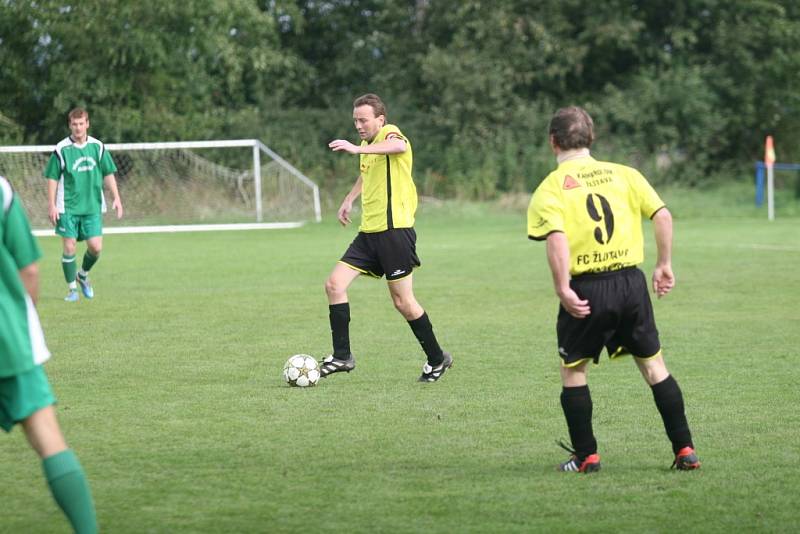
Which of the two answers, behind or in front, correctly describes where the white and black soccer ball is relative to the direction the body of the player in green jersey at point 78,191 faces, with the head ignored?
in front

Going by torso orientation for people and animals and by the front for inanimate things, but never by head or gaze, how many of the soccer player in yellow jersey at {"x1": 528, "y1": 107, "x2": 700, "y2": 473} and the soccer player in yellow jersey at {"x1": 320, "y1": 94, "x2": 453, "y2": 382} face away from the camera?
1

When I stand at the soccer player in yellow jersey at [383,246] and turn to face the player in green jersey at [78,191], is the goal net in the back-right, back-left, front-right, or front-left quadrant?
front-right

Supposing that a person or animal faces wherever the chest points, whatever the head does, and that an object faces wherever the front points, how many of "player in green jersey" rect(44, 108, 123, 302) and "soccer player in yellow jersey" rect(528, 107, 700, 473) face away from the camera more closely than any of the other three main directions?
1

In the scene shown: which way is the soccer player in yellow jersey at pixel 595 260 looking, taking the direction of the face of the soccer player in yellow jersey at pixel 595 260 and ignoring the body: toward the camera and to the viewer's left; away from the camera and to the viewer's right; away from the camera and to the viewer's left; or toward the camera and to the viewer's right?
away from the camera and to the viewer's left

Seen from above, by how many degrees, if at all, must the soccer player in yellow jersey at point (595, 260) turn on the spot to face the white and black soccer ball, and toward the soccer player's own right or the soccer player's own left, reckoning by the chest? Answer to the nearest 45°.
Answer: approximately 45° to the soccer player's own left

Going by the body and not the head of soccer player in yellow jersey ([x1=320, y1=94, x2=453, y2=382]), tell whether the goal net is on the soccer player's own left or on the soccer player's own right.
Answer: on the soccer player's own right

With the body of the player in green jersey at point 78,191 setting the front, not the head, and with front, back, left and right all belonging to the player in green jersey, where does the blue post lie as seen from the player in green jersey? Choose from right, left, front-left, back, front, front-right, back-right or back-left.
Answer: back-left

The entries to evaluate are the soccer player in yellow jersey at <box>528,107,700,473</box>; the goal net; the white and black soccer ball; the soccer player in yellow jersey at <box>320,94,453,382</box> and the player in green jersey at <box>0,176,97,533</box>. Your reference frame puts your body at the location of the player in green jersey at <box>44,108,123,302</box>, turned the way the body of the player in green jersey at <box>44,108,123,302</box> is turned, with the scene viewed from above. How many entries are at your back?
1

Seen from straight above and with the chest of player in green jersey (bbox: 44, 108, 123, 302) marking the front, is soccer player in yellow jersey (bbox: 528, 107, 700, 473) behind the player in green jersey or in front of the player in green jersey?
in front

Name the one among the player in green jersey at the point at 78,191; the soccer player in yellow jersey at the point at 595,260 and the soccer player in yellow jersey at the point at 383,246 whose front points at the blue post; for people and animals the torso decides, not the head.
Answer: the soccer player in yellow jersey at the point at 595,260

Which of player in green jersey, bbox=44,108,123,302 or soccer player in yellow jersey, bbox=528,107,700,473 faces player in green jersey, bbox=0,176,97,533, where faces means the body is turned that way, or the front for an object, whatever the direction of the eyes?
player in green jersey, bbox=44,108,123,302

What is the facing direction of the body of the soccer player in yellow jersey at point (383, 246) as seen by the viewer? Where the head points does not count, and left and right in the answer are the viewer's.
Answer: facing the viewer and to the left of the viewer

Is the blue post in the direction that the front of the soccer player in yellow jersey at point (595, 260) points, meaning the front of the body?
yes

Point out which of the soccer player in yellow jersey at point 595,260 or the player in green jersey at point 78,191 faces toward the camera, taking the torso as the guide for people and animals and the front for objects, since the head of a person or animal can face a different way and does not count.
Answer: the player in green jersey

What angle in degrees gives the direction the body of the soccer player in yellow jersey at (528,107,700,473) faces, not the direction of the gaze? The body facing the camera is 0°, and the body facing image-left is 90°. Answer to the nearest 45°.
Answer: approximately 180°

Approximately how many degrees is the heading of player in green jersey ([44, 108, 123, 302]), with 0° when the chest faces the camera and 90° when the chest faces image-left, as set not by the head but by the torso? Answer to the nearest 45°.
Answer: approximately 0°

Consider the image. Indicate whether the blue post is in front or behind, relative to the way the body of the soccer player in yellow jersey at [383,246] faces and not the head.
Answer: behind
